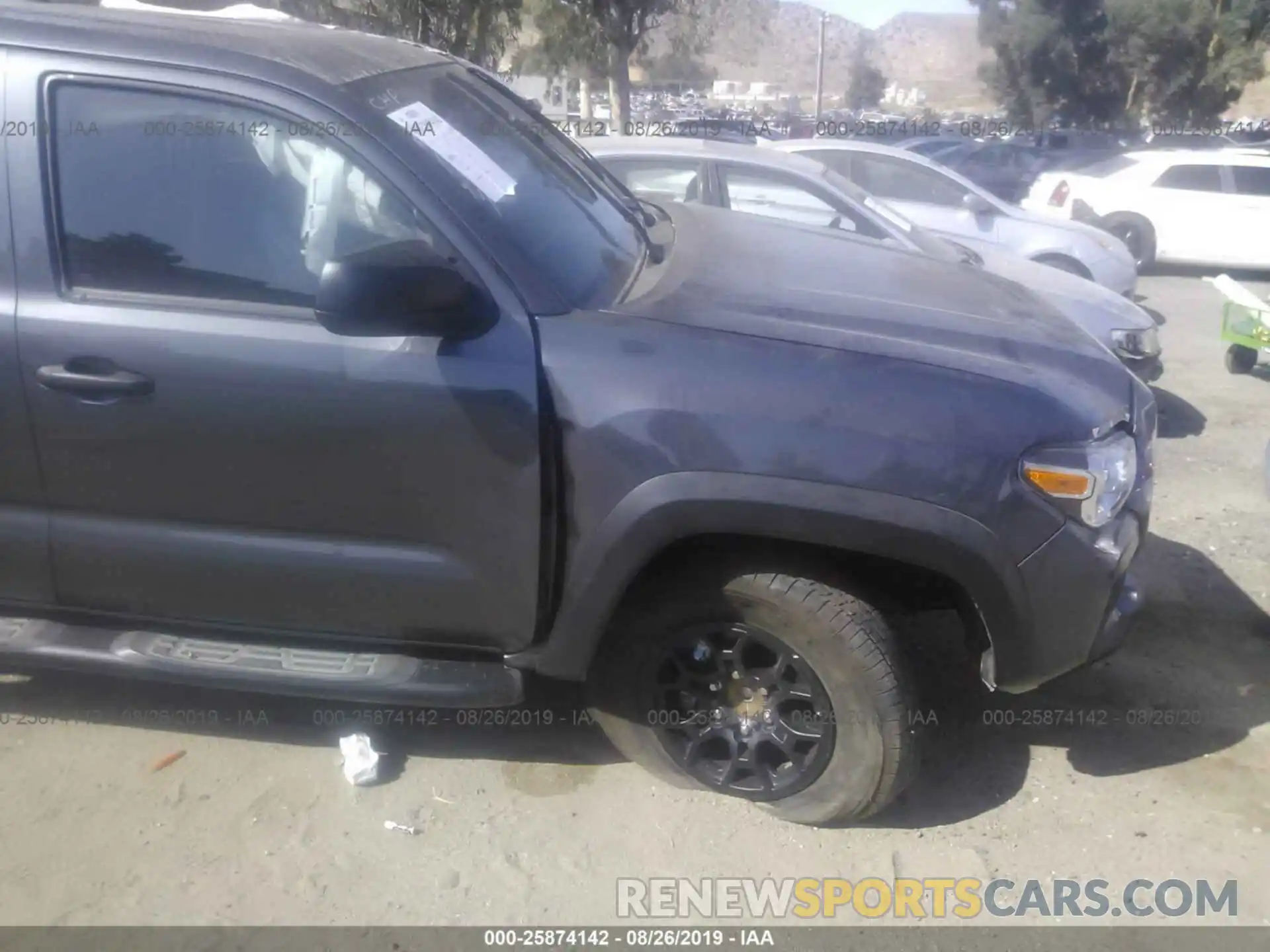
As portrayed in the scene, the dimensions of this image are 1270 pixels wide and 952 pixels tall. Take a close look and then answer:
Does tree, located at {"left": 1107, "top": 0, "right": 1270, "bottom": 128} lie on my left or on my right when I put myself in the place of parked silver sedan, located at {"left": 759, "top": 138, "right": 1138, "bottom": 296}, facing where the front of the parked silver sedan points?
on my left

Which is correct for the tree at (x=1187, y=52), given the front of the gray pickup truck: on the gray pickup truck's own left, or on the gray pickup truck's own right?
on the gray pickup truck's own left

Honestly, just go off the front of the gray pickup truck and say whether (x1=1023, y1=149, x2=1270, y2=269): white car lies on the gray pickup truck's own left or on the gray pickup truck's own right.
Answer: on the gray pickup truck's own left

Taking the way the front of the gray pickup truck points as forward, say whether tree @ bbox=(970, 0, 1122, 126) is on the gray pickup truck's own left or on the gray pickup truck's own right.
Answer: on the gray pickup truck's own left

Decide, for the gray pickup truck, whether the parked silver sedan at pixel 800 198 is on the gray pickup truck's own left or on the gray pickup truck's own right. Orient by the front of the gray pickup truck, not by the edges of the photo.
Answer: on the gray pickup truck's own left

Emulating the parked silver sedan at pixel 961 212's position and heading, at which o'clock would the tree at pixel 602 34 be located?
The tree is roughly at 8 o'clock from the parked silver sedan.

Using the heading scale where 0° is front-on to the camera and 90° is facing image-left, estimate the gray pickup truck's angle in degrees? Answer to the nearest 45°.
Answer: approximately 270°

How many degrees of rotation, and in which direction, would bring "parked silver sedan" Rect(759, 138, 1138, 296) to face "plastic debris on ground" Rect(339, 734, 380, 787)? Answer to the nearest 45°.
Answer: approximately 90° to its right

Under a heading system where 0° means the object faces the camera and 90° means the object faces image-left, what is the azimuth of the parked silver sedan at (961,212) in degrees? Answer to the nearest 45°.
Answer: approximately 270°

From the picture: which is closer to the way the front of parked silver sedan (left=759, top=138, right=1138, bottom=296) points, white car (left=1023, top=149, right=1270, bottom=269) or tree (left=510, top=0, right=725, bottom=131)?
the white car

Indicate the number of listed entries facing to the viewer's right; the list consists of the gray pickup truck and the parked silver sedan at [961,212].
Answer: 2
